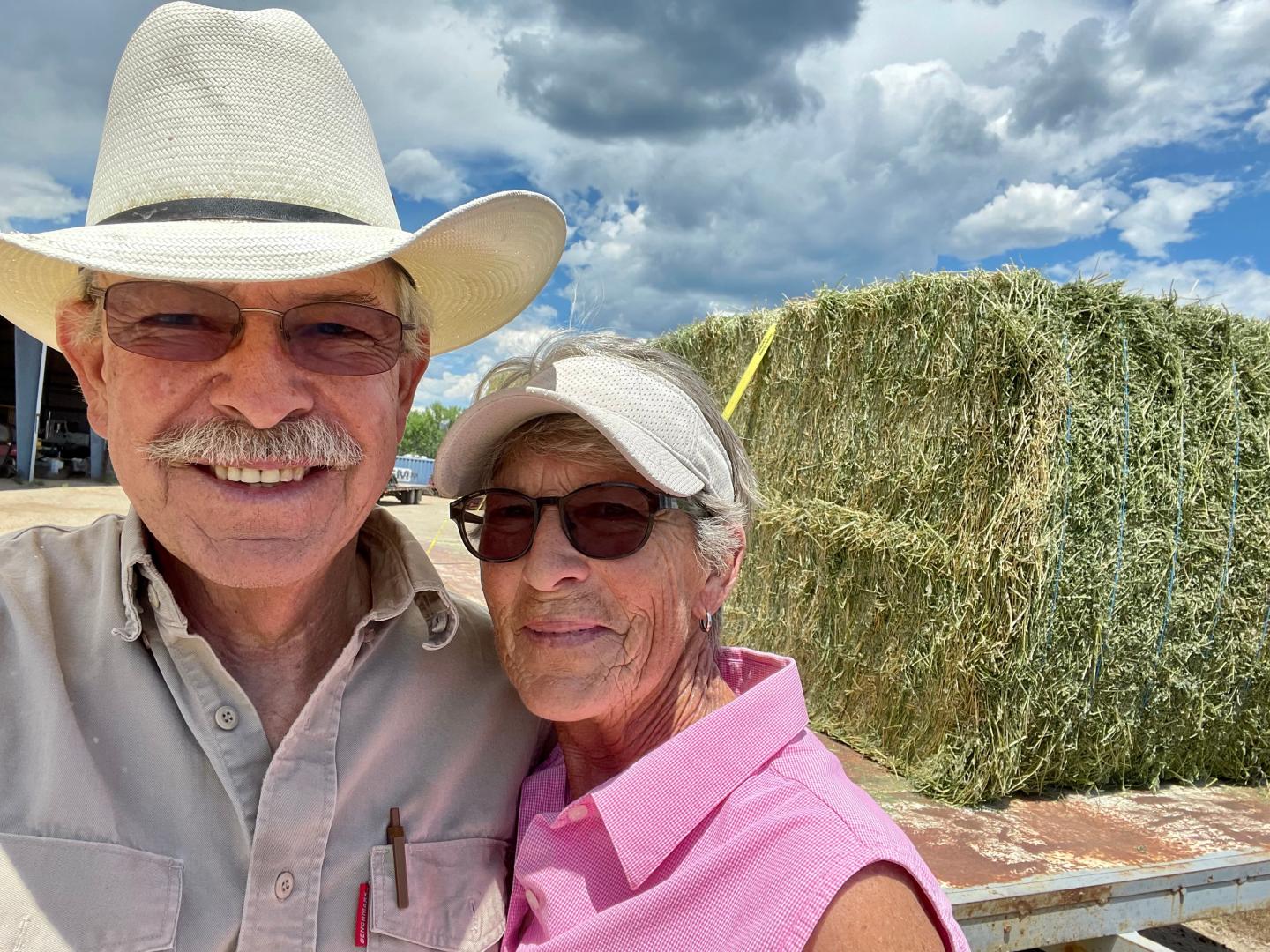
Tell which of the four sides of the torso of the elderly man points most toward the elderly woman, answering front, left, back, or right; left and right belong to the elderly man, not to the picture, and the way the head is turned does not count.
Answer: left

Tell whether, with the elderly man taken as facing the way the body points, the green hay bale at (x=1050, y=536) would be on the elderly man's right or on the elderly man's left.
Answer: on the elderly man's left

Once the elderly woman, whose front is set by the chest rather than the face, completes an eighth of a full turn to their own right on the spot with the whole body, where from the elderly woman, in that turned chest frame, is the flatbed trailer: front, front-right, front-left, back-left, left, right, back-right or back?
back-right

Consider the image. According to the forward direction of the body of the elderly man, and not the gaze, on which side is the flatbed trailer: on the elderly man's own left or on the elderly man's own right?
on the elderly man's own left

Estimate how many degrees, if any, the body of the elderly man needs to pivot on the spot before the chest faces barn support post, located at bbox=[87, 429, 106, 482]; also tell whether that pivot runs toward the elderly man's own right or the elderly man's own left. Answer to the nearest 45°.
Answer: approximately 180°

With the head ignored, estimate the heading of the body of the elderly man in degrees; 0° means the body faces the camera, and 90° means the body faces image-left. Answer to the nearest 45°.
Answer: approximately 0°

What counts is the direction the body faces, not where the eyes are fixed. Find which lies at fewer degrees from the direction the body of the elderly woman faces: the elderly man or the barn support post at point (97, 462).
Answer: the elderly man
